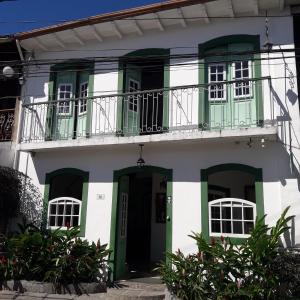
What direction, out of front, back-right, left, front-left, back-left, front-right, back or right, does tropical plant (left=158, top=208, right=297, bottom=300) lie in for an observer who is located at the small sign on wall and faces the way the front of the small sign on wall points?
front-left

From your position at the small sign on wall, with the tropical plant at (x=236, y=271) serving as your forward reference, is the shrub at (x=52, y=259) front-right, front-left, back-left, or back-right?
back-right

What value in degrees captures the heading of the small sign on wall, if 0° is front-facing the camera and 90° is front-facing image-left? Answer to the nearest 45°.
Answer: approximately 0°
